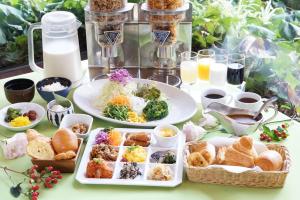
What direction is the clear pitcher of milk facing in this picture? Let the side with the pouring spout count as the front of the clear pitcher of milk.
to the viewer's right

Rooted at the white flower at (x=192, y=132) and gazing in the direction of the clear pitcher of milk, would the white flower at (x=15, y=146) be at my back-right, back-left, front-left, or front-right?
front-left

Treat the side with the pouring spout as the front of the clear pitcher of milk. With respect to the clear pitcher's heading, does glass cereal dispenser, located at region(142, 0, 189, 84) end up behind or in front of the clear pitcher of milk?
in front

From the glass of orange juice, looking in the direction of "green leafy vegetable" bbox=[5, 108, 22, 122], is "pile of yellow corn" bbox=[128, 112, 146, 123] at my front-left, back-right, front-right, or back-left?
front-left
